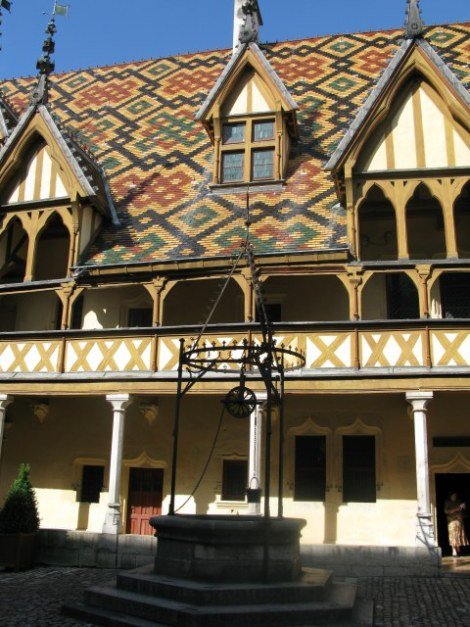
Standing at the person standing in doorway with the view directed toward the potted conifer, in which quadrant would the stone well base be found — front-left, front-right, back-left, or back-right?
front-left

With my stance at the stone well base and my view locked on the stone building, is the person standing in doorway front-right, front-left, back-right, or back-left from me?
front-right

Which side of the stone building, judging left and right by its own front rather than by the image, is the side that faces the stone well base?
front

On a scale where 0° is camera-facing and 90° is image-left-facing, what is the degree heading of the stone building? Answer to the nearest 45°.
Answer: approximately 0°
